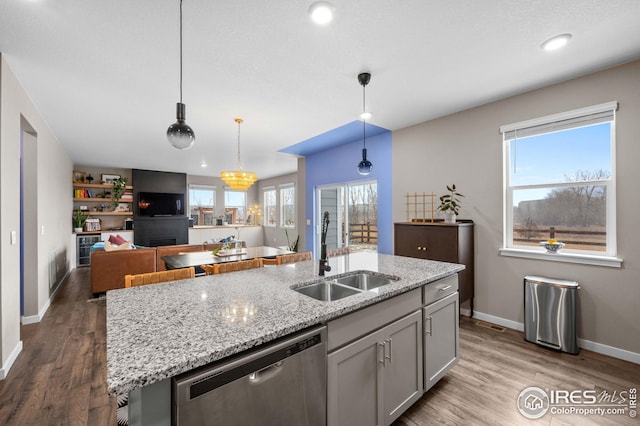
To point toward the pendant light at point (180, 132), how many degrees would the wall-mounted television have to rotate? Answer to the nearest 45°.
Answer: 0° — it already faces it

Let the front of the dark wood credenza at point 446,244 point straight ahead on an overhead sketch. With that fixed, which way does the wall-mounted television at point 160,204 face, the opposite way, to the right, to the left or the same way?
to the left

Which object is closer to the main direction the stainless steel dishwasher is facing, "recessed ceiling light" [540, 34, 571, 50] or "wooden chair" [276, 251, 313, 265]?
the recessed ceiling light

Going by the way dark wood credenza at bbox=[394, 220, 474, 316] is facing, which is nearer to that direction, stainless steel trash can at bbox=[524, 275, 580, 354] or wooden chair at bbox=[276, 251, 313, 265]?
the wooden chair

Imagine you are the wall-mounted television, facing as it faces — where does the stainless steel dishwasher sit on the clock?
The stainless steel dishwasher is roughly at 12 o'clock from the wall-mounted television.

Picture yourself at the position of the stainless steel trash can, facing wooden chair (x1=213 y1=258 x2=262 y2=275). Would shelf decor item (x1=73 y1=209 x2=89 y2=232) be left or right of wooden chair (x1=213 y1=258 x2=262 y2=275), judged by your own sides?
right

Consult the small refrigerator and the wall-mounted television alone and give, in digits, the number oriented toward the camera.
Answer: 2

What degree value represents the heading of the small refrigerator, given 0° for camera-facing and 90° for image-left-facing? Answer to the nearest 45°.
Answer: approximately 0°

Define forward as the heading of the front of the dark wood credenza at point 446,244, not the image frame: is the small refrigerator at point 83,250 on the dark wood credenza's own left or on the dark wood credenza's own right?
on the dark wood credenza's own right

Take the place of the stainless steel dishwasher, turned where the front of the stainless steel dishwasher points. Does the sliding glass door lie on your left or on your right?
on your left
